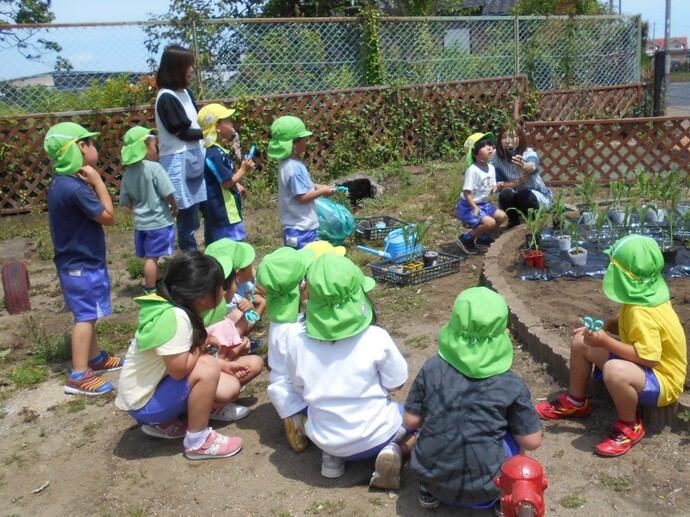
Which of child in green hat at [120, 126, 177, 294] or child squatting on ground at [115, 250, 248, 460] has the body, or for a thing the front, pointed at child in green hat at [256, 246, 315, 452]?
the child squatting on ground

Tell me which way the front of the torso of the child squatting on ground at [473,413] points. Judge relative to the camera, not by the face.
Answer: away from the camera

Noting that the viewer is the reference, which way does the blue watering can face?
facing to the left of the viewer

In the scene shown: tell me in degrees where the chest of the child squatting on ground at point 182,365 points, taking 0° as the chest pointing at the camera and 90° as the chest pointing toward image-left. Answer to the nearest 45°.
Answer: approximately 270°

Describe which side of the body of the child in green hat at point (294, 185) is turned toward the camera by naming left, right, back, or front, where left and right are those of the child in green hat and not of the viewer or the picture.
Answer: right

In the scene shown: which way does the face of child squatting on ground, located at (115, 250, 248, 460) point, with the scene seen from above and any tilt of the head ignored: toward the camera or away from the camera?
away from the camera

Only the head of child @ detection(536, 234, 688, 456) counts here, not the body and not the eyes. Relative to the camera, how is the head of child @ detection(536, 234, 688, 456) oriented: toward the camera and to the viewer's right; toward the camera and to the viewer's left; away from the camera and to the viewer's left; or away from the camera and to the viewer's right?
away from the camera and to the viewer's left

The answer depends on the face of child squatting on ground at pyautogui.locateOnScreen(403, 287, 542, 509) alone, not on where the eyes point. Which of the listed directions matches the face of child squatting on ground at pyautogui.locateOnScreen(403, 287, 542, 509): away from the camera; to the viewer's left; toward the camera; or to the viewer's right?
away from the camera

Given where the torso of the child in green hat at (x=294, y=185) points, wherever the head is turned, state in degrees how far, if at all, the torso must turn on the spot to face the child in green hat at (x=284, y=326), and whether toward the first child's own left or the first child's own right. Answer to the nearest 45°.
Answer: approximately 90° to the first child's own right

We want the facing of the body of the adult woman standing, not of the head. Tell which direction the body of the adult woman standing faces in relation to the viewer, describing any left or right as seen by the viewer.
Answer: facing to the right of the viewer

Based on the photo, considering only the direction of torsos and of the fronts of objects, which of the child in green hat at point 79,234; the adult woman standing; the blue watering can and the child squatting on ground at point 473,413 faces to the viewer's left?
the blue watering can
